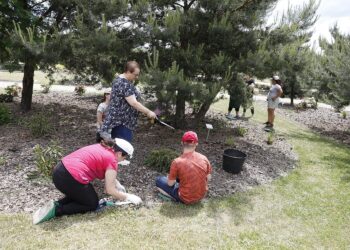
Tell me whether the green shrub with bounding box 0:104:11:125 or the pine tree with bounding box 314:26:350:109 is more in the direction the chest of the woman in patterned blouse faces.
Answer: the pine tree

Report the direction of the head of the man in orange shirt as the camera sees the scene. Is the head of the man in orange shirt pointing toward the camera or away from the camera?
away from the camera

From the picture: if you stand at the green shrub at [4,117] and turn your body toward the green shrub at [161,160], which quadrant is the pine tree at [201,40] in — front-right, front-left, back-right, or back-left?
front-left

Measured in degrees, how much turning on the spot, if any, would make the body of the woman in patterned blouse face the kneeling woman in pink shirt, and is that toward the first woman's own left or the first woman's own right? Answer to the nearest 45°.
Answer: approximately 90° to the first woman's own right

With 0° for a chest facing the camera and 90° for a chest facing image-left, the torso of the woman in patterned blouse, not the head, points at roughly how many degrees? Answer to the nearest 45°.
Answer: approximately 270°

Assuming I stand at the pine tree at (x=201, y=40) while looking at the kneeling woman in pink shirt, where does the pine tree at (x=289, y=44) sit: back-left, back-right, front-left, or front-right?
back-left

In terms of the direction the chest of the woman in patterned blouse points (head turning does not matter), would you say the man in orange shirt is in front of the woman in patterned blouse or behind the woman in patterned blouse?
in front

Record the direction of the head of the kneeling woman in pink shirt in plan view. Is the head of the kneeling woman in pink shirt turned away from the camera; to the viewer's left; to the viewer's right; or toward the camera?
to the viewer's right

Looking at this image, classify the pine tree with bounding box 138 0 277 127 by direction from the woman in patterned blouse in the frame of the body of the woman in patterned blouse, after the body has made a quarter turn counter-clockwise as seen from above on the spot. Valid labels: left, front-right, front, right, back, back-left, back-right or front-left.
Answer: front-right

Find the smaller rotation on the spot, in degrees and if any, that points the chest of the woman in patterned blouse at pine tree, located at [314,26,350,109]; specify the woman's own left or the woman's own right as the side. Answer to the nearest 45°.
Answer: approximately 45° to the woman's own left

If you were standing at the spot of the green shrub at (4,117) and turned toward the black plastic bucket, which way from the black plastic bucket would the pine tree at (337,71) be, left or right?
left
